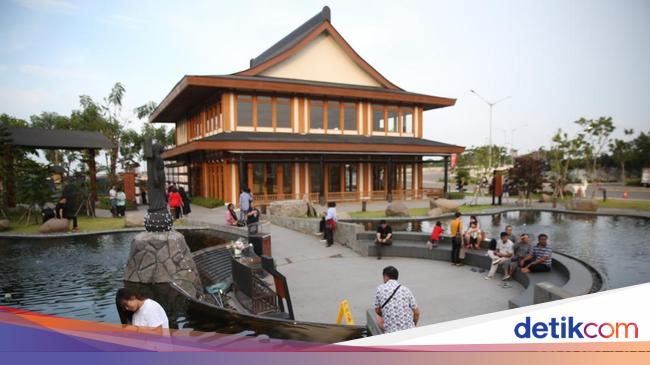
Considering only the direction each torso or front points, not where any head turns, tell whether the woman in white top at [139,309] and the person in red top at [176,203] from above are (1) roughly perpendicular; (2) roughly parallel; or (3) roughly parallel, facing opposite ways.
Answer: roughly perpendicular

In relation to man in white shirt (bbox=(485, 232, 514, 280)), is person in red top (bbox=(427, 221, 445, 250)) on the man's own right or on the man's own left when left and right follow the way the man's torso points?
on the man's own right

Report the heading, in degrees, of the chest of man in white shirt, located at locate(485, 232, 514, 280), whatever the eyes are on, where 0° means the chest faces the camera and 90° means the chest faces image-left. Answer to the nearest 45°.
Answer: approximately 45°

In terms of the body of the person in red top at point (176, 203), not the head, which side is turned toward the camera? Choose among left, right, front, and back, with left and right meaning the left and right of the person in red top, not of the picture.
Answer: back

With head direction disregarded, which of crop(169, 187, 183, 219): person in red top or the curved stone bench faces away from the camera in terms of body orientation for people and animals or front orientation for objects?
the person in red top

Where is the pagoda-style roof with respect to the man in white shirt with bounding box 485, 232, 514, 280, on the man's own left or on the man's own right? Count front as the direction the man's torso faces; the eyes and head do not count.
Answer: on the man's own right

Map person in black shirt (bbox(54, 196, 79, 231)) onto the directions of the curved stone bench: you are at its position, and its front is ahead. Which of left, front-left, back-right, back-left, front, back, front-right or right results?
front-right

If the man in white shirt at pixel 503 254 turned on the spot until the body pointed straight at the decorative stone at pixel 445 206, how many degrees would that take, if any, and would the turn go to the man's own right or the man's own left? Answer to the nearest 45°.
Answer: approximately 135° to the man's own right
